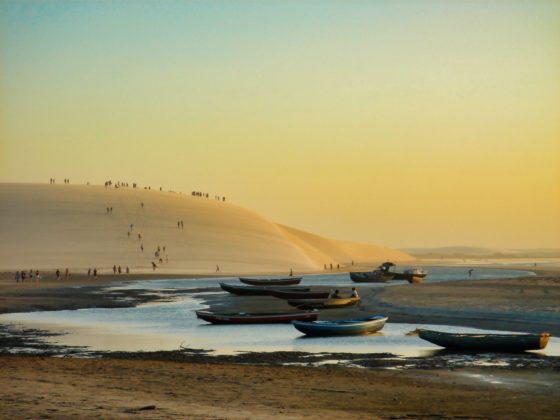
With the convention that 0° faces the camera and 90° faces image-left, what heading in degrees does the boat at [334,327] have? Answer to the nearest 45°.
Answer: approximately 270°

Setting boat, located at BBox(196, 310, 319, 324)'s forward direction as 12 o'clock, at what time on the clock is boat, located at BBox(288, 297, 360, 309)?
boat, located at BBox(288, 297, 360, 309) is roughly at 4 o'clock from boat, located at BBox(196, 310, 319, 324).

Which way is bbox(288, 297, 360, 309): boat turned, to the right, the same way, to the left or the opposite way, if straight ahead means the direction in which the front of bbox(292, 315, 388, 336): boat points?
the same way

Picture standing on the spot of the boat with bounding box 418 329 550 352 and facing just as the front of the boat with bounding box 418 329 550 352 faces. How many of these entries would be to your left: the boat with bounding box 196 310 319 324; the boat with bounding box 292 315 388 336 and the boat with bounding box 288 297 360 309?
0

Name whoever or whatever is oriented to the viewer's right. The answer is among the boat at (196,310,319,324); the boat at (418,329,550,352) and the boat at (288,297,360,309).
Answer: the boat at (288,297,360,309)

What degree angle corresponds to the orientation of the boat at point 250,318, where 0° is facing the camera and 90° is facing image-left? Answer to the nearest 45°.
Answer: approximately 90°

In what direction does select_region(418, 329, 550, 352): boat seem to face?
to the viewer's left

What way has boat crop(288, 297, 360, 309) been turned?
to the viewer's right

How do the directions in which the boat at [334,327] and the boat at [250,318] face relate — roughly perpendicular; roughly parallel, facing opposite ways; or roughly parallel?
roughly parallel, facing opposite ways

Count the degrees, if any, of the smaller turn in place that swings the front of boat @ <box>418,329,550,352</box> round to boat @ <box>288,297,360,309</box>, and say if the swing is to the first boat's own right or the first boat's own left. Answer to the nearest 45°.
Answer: approximately 45° to the first boat's own right

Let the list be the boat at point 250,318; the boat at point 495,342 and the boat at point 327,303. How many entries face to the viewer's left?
2

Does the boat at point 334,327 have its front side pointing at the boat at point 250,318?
no

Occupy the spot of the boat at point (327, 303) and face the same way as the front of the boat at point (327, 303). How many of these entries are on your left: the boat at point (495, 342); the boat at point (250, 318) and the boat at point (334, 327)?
0

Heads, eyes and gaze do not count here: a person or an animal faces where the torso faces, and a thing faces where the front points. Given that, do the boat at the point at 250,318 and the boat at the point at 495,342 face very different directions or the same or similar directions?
same or similar directions

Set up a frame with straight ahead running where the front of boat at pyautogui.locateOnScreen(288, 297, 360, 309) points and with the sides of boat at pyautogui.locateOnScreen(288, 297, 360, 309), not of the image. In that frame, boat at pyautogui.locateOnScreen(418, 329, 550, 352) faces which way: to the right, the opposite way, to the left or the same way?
the opposite way

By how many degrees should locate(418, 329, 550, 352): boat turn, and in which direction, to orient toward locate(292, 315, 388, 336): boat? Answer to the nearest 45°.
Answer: approximately 45° to its right
